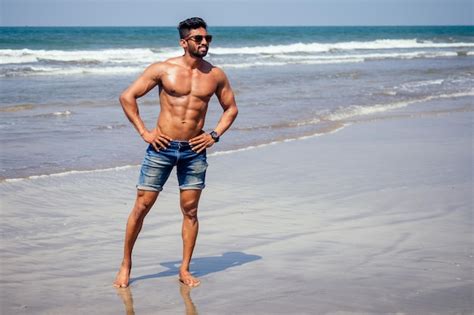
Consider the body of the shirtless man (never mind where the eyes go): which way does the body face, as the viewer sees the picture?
toward the camera

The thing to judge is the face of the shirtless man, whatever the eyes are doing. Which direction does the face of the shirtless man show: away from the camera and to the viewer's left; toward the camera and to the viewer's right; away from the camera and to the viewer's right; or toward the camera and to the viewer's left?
toward the camera and to the viewer's right
